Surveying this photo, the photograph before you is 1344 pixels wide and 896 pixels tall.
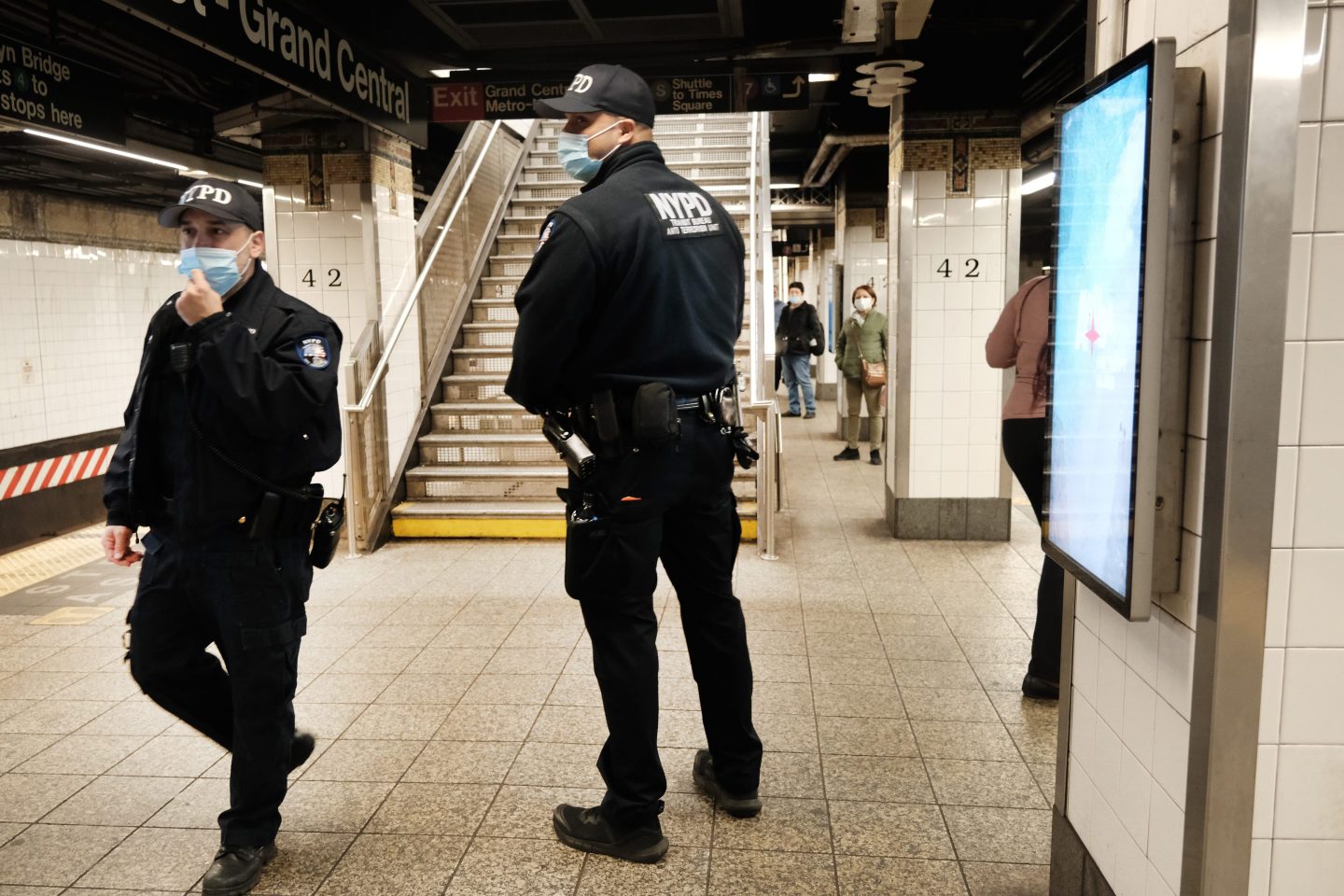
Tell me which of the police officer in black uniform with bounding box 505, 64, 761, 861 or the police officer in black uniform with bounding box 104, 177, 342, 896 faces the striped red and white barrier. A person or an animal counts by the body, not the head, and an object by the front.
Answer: the police officer in black uniform with bounding box 505, 64, 761, 861

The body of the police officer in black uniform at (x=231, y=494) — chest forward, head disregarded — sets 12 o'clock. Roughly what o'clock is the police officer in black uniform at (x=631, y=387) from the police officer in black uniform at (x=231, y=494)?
the police officer in black uniform at (x=631, y=387) is roughly at 8 o'clock from the police officer in black uniform at (x=231, y=494).

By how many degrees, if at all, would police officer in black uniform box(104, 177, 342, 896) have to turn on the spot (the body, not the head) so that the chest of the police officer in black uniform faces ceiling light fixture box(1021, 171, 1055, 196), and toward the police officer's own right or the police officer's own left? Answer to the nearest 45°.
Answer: approximately 180°

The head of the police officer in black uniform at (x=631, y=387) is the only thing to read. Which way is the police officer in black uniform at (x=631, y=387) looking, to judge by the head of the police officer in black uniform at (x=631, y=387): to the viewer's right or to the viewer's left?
to the viewer's left

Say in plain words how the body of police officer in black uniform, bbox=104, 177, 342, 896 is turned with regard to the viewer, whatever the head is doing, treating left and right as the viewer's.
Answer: facing the viewer and to the left of the viewer

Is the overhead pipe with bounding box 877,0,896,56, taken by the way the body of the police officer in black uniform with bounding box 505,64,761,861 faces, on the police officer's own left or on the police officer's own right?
on the police officer's own right

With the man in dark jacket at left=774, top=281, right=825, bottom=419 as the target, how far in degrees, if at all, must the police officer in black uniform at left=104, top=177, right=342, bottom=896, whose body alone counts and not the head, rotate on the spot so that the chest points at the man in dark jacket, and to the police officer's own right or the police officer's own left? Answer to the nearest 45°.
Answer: approximately 180°

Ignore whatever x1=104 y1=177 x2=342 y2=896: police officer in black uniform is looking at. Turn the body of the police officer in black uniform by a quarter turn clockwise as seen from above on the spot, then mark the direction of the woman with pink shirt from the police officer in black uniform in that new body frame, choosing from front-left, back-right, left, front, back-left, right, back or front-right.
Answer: back-right

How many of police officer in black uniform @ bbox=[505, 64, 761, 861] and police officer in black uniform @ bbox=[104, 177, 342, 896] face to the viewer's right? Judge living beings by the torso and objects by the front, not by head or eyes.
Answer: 0

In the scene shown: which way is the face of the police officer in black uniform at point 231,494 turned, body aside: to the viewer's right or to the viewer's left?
to the viewer's left

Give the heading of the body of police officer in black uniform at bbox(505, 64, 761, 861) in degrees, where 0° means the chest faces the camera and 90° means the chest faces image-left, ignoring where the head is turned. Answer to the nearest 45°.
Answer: approximately 135°

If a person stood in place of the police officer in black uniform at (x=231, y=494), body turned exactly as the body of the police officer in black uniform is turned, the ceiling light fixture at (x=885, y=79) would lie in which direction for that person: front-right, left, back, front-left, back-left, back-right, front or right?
back

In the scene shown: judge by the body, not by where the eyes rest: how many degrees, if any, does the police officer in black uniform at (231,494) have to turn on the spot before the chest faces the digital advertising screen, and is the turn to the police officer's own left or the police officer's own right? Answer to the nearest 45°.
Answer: approximately 90° to the police officer's own left

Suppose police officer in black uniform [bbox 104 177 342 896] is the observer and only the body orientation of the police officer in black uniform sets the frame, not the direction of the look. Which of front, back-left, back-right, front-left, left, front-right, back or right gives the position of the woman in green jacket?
back

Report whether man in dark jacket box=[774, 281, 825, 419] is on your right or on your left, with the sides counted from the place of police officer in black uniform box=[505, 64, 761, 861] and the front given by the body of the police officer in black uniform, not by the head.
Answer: on your right
